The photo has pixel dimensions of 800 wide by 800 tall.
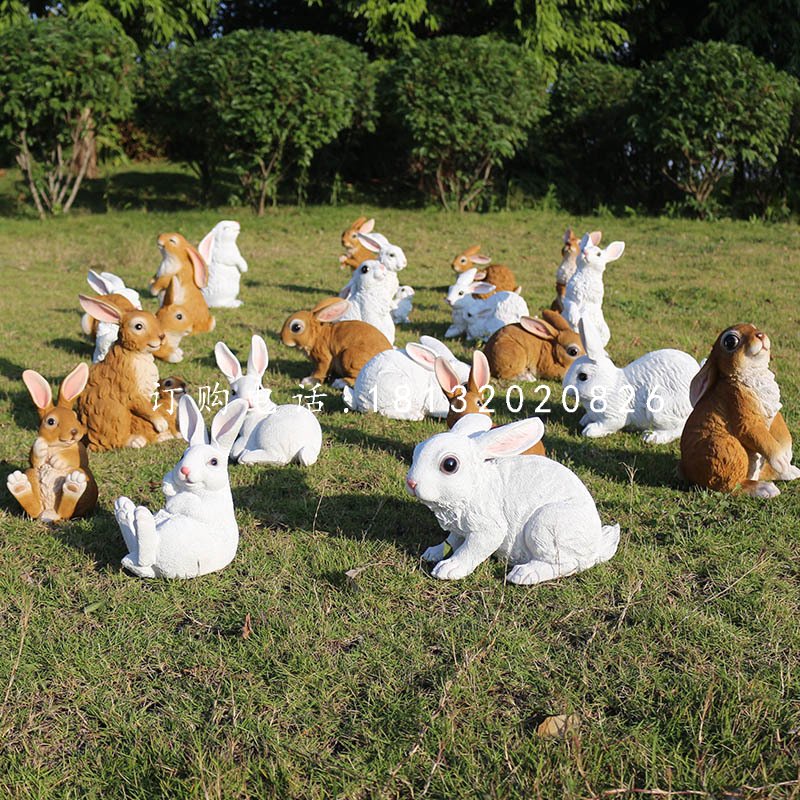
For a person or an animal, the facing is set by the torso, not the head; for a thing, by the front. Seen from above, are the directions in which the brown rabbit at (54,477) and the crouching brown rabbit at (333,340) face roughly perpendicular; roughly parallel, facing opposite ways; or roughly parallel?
roughly perpendicular

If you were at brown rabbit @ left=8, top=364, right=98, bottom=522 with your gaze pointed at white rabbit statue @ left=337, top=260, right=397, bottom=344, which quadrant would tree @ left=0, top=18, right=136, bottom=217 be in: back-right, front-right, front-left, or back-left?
front-left

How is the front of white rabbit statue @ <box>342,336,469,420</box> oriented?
to the viewer's right

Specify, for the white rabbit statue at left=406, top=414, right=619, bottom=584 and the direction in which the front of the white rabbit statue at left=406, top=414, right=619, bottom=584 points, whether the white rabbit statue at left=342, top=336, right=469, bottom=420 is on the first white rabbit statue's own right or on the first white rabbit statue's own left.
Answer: on the first white rabbit statue's own right

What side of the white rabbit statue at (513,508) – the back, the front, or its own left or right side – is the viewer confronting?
left

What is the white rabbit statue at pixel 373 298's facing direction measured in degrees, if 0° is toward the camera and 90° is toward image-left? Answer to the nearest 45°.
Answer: approximately 315°

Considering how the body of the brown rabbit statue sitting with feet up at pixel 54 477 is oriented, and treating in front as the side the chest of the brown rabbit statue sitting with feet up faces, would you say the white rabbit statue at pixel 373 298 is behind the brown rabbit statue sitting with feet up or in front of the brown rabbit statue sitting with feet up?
behind

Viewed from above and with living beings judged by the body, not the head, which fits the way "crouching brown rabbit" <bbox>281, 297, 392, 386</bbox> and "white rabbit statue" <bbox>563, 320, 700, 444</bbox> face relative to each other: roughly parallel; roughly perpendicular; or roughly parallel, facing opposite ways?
roughly parallel

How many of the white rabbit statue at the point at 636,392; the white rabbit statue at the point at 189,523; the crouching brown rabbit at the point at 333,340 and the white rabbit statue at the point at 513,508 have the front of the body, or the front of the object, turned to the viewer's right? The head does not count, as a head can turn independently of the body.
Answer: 0

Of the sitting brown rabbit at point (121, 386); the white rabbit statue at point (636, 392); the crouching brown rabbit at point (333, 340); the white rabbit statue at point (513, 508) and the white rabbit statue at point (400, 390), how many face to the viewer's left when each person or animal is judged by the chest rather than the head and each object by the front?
3

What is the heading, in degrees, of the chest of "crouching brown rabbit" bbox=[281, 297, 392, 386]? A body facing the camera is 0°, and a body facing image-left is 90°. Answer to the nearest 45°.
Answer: approximately 90°

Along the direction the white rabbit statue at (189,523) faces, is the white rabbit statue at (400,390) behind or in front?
behind

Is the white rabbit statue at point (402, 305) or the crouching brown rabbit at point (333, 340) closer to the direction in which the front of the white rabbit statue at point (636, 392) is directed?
the crouching brown rabbit
